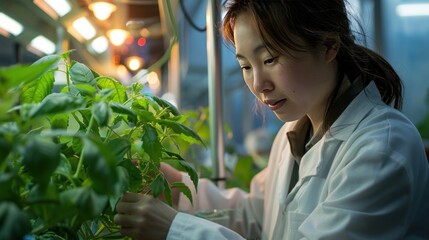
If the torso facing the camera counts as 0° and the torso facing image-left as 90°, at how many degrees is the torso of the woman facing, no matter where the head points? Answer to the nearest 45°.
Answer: approximately 45°
